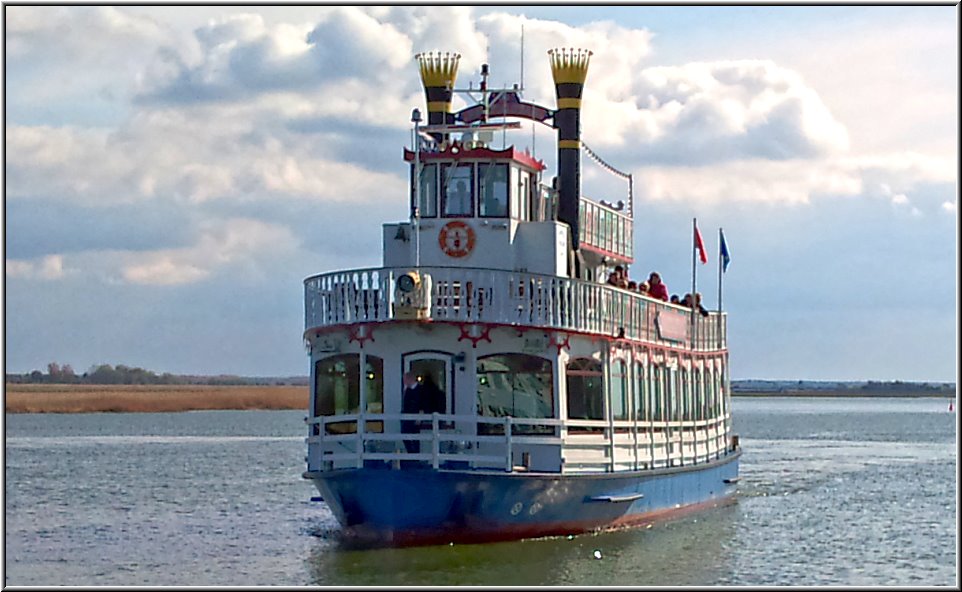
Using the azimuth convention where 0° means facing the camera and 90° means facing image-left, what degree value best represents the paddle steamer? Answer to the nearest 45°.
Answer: approximately 45°
